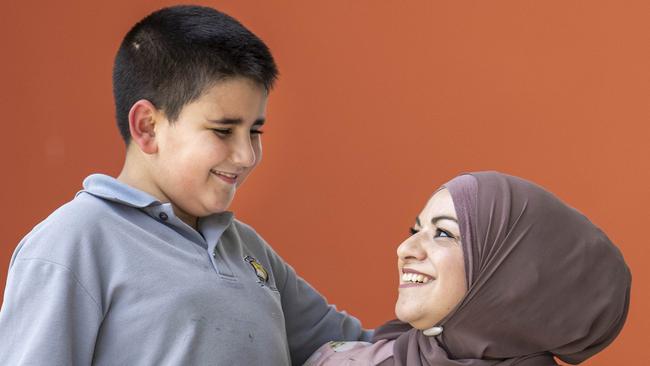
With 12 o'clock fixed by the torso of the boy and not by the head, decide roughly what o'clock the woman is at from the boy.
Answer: The woman is roughly at 11 o'clock from the boy.

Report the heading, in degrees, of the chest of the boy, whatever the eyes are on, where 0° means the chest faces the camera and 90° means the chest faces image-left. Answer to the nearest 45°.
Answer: approximately 315°

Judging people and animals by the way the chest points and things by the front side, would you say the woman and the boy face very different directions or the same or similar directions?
very different directions

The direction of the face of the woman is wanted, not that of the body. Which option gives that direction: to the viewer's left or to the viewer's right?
to the viewer's left

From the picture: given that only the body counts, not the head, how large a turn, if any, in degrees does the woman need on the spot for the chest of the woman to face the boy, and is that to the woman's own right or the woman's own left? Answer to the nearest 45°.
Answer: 0° — they already face them

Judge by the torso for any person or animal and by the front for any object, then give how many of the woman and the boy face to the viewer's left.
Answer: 1

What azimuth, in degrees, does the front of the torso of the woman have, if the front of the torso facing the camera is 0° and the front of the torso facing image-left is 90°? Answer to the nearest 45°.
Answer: approximately 90°
